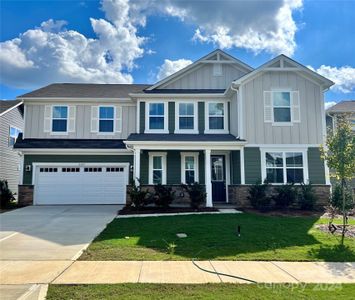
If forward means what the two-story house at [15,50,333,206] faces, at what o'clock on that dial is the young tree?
The young tree is roughly at 11 o'clock from the two-story house.

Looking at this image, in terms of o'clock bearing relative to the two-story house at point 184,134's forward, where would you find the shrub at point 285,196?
The shrub is roughly at 10 o'clock from the two-story house.

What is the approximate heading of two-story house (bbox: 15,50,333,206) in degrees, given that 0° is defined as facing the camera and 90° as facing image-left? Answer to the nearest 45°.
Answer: approximately 0°

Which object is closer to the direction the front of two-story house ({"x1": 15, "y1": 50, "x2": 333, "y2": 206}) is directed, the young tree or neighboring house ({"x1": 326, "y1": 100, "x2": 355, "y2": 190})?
the young tree

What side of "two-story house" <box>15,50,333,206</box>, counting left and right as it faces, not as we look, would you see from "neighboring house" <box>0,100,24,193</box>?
right

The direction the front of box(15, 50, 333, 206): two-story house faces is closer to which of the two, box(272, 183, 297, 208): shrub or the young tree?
the young tree

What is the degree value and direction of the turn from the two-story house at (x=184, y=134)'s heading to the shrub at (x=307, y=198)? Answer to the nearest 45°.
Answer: approximately 45° to its left

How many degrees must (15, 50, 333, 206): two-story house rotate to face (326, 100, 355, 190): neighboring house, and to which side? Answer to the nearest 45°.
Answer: approximately 90° to its left
